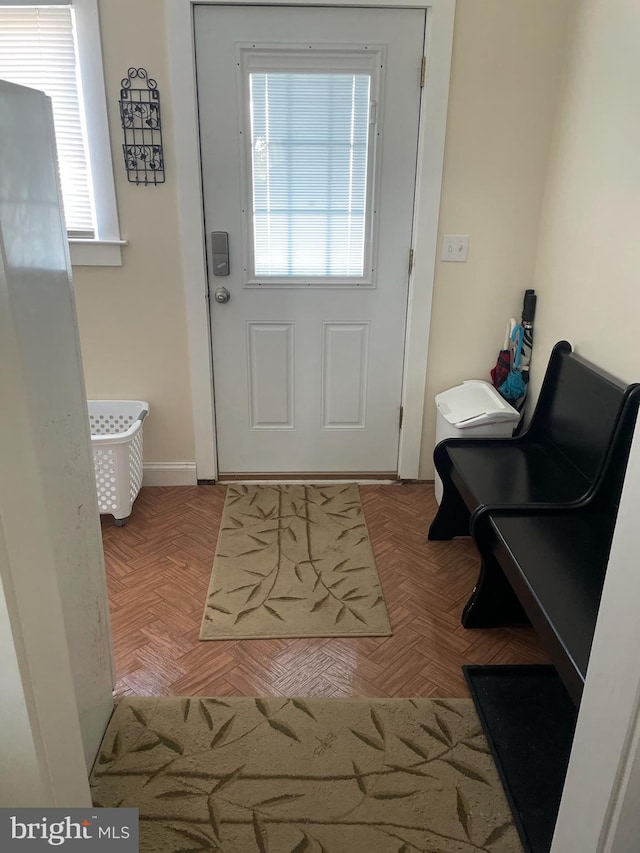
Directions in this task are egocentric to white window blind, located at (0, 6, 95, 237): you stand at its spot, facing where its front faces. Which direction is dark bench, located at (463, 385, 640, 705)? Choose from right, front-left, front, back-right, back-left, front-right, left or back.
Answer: front-left

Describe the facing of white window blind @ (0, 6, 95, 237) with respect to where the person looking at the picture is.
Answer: facing the viewer

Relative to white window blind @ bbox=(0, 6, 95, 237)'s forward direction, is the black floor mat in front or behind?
in front

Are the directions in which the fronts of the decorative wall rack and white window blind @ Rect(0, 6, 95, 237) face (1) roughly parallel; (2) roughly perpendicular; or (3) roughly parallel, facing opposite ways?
roughly parallel

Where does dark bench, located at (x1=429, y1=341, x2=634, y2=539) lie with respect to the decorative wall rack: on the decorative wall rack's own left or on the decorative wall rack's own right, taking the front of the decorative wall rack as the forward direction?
on the decorative wall rack's own left

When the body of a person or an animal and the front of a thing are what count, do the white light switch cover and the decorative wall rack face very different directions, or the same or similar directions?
same or similar directions

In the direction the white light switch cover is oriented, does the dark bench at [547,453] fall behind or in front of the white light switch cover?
in front

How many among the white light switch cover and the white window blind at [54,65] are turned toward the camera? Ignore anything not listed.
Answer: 2

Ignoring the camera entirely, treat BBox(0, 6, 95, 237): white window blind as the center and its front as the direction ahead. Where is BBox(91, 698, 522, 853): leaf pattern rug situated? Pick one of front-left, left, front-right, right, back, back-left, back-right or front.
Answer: front

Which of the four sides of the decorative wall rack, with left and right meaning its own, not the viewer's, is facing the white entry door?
left

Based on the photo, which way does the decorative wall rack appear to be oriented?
toward the camera

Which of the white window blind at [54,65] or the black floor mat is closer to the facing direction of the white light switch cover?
the black floor mat

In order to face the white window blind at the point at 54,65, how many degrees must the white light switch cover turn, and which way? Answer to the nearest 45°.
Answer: approximately 90° to its right
